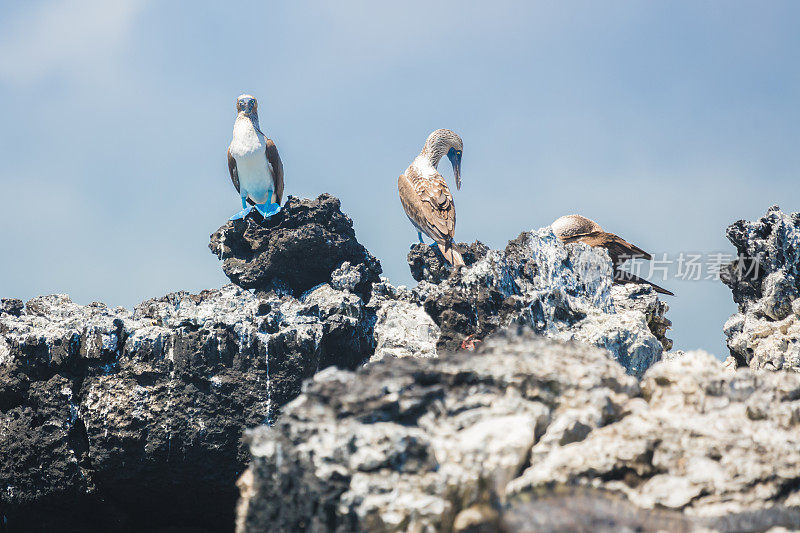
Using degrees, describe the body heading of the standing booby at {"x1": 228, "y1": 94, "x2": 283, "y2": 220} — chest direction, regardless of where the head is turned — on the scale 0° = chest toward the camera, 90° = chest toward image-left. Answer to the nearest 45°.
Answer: approximately 0°

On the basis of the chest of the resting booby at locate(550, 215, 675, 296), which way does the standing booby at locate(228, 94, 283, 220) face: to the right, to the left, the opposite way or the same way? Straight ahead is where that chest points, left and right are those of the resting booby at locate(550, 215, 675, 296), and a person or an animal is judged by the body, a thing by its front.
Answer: to the left

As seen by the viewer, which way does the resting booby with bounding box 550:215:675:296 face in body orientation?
to the viewer's left

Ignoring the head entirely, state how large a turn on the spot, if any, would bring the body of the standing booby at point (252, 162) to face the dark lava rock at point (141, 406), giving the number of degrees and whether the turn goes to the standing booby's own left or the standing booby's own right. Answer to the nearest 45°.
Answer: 0° — it already faces it

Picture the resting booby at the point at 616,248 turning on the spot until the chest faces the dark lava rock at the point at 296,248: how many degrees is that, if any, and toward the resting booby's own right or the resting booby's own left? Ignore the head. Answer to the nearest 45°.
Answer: approximately 45° to the resting booby's own left

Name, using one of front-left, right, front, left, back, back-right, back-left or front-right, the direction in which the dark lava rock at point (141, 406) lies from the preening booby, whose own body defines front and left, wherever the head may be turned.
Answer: left

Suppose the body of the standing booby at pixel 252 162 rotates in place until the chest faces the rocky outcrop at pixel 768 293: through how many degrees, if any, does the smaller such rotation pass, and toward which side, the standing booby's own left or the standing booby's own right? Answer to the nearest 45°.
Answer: approximately 45° to the standing booby's own left

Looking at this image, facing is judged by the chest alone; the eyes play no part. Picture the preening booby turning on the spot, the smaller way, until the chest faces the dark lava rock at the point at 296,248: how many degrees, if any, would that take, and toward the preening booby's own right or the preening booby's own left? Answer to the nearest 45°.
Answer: approximately 90° to the preening booby's own left

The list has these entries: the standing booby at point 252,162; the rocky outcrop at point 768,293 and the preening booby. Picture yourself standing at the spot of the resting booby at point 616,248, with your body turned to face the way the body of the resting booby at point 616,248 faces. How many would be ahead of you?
2

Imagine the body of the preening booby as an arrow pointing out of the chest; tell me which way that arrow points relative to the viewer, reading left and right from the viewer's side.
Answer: facing away from the viewer and to the left of the viewer

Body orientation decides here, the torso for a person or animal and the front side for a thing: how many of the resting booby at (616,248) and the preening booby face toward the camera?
0

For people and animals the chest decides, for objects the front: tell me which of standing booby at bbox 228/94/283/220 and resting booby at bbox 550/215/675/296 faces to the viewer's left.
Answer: resting booby at bbox 550/215/675/296
